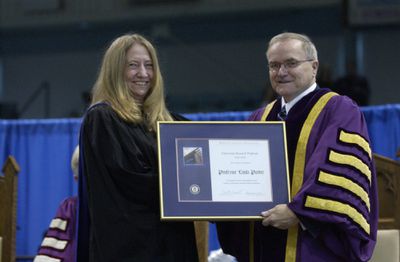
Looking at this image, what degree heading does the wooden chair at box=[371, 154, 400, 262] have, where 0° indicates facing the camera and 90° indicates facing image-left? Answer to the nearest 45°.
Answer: approximately 0°

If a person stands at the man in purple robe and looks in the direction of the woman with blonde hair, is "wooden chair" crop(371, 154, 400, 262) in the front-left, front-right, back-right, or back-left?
back-right

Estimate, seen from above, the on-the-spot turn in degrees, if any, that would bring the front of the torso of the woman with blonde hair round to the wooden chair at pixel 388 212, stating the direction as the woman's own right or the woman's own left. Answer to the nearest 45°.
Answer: approximately 90° to the woman's own left

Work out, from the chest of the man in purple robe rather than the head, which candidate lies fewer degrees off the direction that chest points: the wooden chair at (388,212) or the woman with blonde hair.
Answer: the woman with blonde hair

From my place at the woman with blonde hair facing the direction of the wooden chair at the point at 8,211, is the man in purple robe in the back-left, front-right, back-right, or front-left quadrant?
back-right

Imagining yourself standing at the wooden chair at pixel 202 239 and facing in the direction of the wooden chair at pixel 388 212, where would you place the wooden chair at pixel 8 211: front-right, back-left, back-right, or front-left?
back-left

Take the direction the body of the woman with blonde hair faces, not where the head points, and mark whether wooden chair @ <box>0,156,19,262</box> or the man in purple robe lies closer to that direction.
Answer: the man in purple robe

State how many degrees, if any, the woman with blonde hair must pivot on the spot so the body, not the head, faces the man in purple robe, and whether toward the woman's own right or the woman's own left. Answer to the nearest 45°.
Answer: approximately 45° to the woman's own left

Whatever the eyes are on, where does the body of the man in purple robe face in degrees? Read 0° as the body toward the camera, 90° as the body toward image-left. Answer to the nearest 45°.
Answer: approximately 45°

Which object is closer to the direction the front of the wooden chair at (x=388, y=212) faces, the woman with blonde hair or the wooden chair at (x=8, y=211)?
the woman with blonde hair
